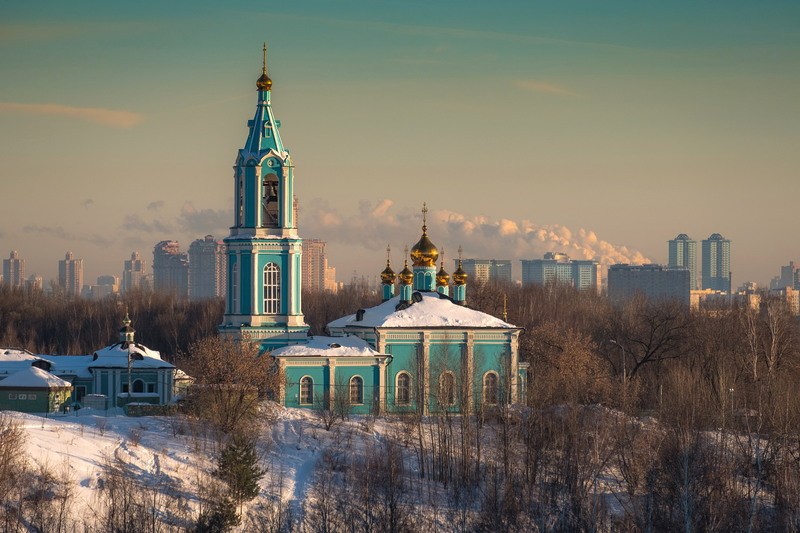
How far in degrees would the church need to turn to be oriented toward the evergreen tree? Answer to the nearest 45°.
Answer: approximately 90° to its left

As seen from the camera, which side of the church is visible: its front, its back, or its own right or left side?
left
